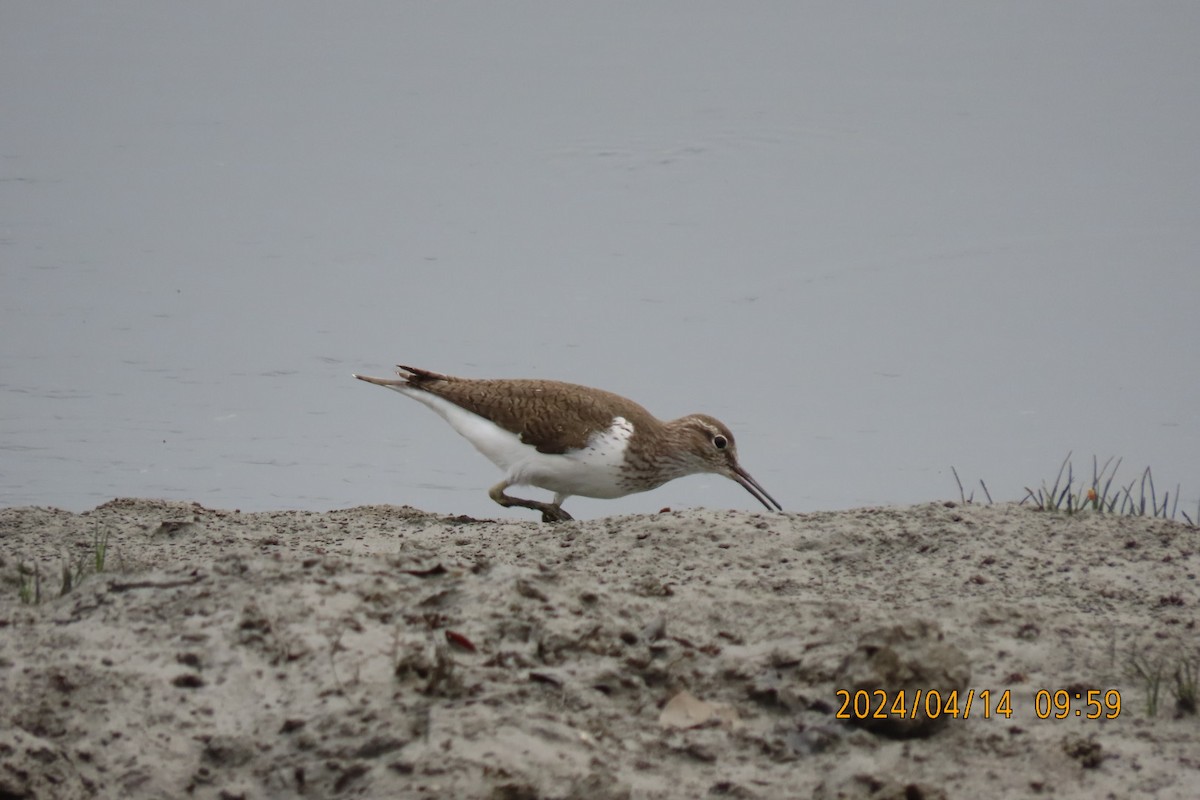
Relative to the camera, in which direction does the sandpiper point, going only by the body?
to the viewer's right
